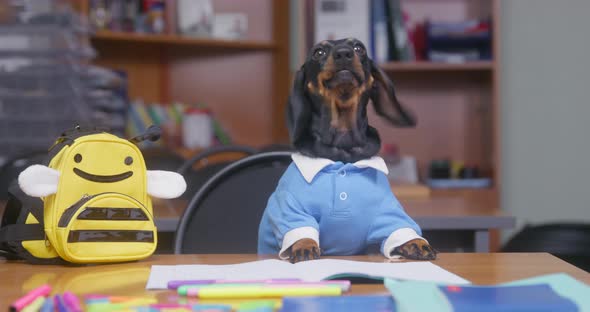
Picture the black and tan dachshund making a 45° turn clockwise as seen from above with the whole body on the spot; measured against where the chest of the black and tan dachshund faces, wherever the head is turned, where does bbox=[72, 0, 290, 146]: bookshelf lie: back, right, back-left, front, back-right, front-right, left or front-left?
back-right

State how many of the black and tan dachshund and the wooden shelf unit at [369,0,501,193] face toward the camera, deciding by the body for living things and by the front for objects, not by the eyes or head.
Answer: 2

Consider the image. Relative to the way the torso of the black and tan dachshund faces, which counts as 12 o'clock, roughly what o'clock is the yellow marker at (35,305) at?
The yellow marker is roughly at 1 o'clock from the black and tan dachshund.

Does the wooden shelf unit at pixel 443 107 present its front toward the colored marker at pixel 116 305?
yes

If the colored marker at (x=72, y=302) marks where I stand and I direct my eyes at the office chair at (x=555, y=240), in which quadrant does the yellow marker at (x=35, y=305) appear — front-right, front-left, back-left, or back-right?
back-left

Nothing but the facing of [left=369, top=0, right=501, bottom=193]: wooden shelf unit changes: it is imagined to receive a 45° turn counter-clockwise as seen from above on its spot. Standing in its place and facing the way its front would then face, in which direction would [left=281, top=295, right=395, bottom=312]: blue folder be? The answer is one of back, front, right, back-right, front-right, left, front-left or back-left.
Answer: front-right

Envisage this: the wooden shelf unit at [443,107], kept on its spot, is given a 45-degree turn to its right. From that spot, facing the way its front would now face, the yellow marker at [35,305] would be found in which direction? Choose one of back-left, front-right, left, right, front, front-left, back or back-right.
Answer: front-left

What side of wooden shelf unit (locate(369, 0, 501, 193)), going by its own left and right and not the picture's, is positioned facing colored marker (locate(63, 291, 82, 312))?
front

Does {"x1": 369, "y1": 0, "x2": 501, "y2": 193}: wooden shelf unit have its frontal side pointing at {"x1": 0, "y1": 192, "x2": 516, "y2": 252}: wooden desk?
yes

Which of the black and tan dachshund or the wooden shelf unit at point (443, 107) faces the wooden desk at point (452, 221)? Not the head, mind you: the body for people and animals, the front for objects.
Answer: the wooden shelf unit

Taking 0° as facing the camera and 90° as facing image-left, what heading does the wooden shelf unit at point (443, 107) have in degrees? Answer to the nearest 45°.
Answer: approximately 0°

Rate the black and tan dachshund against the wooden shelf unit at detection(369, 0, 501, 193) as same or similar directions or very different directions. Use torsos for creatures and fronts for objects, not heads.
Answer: same or similar directions

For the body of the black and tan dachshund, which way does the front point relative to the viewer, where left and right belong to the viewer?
facing the viewer
